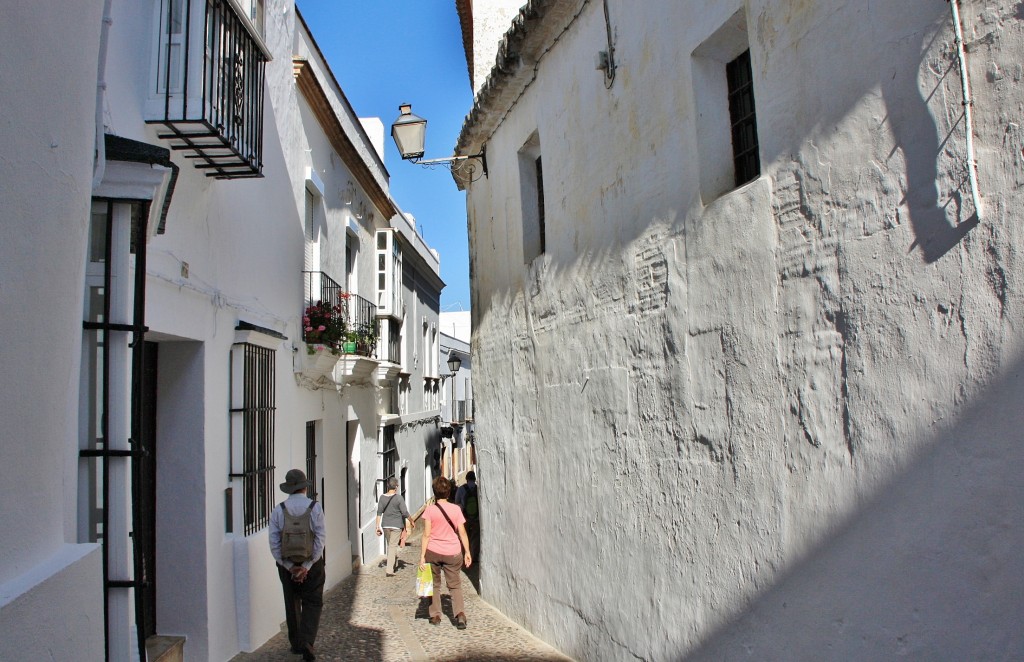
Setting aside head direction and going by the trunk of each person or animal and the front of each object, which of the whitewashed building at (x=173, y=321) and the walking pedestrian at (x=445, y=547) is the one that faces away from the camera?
the walking pedestrian

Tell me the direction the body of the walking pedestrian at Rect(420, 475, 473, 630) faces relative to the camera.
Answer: away from the camera

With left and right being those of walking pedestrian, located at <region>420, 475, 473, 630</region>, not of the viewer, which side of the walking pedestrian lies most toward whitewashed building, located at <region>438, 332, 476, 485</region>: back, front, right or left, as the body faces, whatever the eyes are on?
front

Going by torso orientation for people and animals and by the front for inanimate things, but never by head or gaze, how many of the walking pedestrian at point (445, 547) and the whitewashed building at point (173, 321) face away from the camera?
1

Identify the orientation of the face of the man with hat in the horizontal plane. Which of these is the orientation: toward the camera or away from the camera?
away from the camera

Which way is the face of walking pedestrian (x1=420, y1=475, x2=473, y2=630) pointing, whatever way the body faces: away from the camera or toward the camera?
away from the camera

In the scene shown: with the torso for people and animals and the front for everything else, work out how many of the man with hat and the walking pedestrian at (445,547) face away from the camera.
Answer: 2

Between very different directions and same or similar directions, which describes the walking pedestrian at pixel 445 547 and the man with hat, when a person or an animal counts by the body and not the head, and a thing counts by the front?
same or similar directions

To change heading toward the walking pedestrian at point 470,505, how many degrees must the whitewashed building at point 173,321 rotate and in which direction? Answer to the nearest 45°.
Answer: approximately 90° to its left

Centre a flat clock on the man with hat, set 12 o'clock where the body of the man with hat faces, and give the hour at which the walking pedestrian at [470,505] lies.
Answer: The walking pedestrian is roughly at 1 o'clock from the man with hat.

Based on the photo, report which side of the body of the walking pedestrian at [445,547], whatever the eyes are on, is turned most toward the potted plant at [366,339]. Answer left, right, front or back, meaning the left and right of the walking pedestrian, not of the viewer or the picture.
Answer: front

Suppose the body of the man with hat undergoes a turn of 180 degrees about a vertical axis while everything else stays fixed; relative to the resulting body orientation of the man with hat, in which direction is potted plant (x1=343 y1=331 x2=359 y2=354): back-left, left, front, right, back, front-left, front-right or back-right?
back

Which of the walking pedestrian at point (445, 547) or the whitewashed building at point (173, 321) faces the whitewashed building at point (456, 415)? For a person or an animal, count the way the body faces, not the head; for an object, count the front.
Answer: the walking pedestrian

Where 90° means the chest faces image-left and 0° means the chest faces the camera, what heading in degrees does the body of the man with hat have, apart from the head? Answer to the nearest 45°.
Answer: approximately 180°

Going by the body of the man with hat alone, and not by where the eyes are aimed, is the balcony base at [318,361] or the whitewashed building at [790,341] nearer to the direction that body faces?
the balcony base

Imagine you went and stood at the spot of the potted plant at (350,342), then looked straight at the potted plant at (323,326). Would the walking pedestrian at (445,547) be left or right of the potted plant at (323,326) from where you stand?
left
